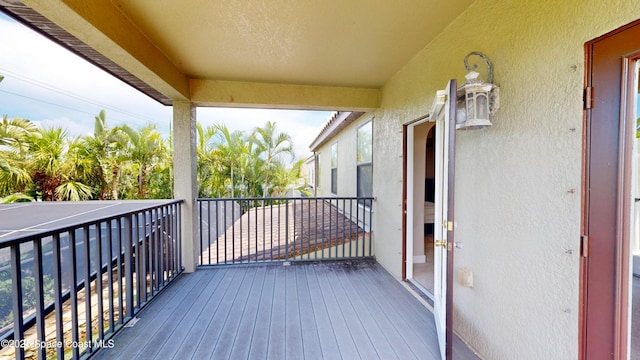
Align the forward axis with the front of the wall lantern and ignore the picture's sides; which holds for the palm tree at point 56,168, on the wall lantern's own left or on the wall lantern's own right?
on the wall lantern's own right

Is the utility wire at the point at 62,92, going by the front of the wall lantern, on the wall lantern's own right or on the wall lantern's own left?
on the wall lantern's own right

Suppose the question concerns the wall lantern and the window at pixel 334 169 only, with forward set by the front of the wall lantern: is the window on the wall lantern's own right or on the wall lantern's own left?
on the wall lantern's own right

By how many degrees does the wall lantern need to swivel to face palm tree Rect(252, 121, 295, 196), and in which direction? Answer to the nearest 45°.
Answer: approximately 90° to its right

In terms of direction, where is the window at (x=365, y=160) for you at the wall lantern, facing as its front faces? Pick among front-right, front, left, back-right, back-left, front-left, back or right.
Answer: right

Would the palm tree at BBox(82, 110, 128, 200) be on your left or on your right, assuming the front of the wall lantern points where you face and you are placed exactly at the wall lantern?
on your right

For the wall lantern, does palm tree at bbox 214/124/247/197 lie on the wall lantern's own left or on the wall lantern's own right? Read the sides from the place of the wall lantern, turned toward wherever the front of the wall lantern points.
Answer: on the wall lantern's own right

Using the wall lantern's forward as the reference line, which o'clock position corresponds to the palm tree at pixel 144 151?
The palm tree is roughly at 2 o'clock from the wall lantern.

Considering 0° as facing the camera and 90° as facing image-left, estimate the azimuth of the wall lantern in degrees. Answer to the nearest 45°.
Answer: approximately 45°
